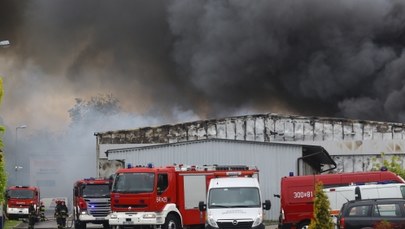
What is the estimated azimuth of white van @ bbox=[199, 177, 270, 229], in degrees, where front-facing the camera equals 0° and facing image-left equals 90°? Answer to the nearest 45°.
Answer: approximately 0°

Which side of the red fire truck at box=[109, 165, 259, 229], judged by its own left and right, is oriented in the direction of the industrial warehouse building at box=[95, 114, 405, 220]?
back

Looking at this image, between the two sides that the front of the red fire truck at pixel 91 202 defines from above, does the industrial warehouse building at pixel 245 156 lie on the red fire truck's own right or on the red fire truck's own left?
on the red fire truck's own left

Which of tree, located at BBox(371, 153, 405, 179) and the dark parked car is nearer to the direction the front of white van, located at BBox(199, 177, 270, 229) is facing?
the dark parked car

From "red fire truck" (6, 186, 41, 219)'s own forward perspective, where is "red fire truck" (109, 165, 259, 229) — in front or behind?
in front
